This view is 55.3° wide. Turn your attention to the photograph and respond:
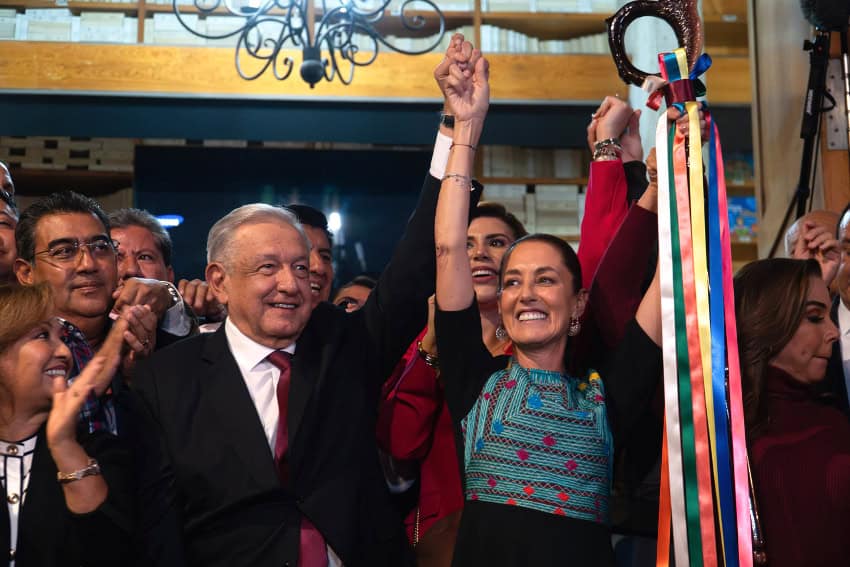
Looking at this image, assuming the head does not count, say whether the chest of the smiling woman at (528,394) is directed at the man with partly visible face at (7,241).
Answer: no

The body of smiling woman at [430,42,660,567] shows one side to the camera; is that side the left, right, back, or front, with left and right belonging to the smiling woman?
front

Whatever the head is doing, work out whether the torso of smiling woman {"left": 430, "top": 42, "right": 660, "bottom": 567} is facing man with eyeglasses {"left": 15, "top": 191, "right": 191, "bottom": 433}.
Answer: no

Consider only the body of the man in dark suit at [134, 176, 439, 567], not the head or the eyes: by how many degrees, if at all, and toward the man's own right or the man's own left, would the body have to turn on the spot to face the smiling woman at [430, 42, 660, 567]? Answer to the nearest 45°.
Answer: approximately 45° to the man's own left

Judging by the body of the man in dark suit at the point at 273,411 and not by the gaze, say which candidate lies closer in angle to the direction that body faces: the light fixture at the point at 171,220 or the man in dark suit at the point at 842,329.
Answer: the man in dark suit

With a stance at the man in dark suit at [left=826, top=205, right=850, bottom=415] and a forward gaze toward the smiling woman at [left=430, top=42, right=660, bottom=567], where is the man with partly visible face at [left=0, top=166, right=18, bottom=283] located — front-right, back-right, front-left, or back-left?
front-right

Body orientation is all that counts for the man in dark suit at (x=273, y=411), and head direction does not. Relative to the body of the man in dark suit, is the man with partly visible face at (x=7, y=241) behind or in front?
behind

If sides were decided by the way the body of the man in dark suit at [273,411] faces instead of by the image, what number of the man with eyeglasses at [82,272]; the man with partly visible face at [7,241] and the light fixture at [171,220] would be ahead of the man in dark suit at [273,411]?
0

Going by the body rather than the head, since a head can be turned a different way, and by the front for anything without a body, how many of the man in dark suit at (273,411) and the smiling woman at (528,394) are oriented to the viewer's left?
0

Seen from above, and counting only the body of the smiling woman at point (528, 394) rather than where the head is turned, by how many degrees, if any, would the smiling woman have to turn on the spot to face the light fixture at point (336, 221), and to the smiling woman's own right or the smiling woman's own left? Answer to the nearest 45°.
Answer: approximately 180°

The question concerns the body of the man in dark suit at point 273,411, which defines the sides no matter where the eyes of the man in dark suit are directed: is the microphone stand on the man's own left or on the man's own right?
on the man's own left

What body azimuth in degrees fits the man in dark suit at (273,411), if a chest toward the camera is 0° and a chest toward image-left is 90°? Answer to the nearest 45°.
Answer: approximately 315°

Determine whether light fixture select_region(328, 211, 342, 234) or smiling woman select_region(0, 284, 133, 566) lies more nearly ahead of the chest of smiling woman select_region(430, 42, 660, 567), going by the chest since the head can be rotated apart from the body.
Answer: the smiling woman

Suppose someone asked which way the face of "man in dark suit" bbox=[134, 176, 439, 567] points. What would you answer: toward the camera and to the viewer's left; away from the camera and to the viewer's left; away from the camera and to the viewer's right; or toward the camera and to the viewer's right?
toward the camera and to the viewer's right

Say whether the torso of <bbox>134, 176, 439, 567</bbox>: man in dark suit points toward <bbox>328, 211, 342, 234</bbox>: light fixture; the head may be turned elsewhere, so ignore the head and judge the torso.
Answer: no
